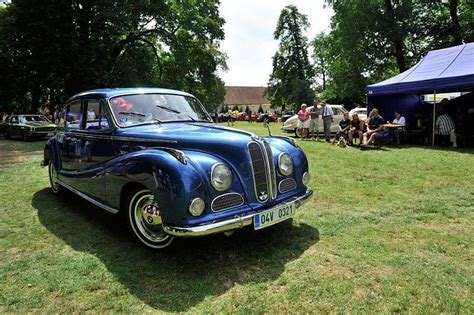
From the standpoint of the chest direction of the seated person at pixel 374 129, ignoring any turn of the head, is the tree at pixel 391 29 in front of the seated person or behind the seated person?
behind

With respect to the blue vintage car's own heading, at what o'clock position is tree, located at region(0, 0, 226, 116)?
The tree is roughly at 7 o'clock from the blue vintage car.

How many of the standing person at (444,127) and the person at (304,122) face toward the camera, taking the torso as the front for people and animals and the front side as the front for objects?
1

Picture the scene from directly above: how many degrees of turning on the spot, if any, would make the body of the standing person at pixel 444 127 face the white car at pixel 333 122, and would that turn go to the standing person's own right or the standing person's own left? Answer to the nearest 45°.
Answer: approximately 45° to the standing person's own left

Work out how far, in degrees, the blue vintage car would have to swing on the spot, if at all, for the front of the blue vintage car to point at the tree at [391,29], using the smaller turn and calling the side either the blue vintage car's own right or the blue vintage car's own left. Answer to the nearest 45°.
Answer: approximately 90° to the blue vintage car's own left

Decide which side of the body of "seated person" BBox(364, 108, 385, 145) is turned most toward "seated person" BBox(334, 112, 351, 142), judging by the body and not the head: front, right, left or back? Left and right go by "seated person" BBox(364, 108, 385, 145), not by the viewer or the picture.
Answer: right
